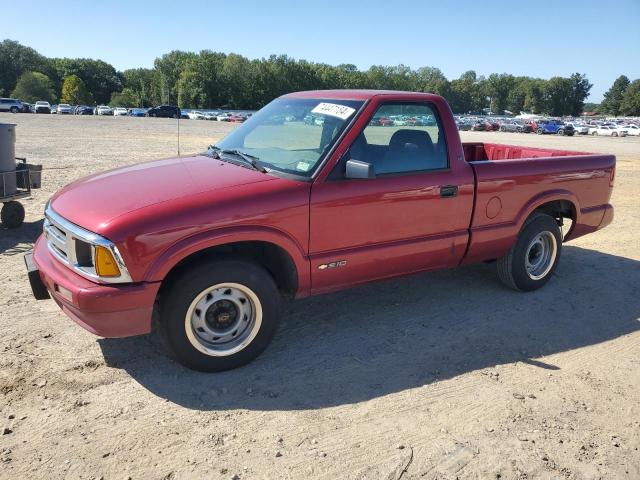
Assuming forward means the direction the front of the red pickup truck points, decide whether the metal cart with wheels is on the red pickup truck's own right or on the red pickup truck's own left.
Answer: on the red pickup truck's own right

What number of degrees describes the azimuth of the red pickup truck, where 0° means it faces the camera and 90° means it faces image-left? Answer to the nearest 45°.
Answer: approximately 45°
